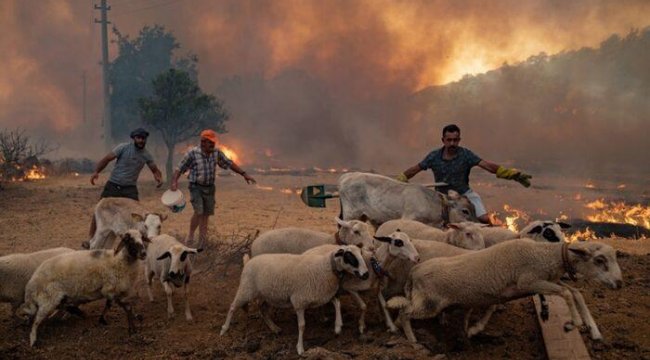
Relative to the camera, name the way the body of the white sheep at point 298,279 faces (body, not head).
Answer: to the viewer's right

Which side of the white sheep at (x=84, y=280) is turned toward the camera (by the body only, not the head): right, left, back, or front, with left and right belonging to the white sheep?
right

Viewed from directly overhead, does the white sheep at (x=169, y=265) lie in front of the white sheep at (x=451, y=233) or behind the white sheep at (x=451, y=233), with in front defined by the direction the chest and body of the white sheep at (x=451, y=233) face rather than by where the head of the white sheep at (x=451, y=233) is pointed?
behind

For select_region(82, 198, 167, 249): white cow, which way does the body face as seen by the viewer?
to the viewer's right

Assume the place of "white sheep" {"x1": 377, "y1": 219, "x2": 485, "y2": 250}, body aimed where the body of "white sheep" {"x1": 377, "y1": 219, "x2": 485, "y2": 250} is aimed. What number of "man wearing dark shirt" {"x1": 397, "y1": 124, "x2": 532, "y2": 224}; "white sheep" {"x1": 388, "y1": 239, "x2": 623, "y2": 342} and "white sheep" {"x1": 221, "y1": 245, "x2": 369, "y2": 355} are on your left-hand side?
1

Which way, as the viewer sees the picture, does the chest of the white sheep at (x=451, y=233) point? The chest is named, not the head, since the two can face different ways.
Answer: to the viewer's right

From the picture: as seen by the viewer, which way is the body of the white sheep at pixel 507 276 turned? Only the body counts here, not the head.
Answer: to the viewer's right

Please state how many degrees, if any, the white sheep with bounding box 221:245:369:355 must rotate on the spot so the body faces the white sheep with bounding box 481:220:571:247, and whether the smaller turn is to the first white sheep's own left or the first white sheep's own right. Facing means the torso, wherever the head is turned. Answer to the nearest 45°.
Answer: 0° — it already faces it

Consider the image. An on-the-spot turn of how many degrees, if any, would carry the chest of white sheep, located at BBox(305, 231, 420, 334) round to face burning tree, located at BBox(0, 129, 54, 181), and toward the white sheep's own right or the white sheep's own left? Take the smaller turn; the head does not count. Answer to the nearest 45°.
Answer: approximately 135° to the white sheep's own left

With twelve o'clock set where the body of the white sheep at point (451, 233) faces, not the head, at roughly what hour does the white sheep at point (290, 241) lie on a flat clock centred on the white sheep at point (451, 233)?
the white sheep at point (290, 241) is roughly at 6 o'clock from the white sheep at point (451, 233).

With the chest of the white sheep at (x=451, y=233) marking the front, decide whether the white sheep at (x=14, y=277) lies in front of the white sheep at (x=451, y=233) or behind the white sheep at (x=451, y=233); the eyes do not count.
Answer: behind

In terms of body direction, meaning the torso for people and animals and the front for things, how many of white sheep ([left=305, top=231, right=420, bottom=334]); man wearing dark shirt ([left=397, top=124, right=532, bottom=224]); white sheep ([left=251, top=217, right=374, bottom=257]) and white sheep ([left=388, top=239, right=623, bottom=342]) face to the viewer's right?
3
